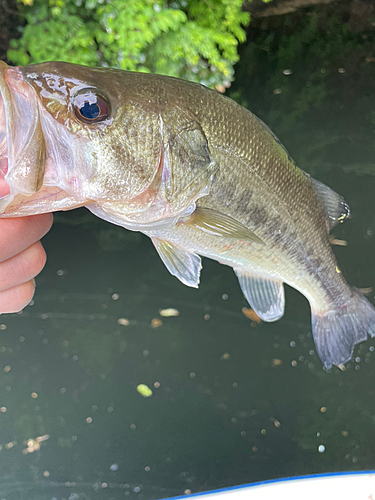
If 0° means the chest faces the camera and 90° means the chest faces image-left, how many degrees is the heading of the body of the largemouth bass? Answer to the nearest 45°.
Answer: approximately 90°

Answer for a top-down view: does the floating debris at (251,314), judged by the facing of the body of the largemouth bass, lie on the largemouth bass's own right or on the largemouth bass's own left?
on the largemouth bass's own right
